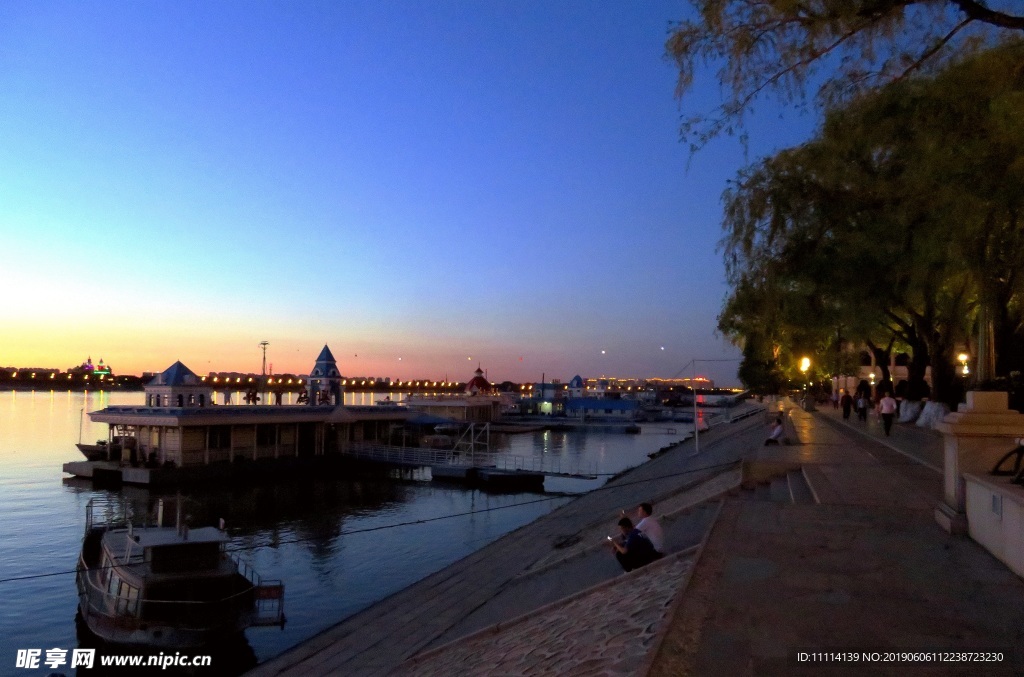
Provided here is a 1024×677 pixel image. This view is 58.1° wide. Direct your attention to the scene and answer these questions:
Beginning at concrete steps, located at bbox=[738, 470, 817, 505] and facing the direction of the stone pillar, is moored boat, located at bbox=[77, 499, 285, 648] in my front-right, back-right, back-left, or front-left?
back-right

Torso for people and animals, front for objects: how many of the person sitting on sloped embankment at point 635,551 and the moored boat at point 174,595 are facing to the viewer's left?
1

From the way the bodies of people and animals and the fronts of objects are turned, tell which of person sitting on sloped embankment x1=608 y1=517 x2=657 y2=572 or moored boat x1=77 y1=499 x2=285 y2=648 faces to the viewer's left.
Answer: the person sitting on sloped embankment

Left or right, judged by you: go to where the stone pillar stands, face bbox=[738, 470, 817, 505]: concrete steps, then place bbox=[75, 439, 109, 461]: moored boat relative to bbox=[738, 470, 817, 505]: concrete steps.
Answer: left

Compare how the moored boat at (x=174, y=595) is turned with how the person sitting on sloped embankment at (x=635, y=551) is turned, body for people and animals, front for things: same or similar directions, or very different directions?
very different directions

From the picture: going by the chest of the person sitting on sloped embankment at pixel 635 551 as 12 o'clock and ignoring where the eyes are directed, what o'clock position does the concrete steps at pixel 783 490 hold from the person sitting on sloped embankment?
The concrete steps is roughly at 4 o'clock from the person sitting on sloped embankment.

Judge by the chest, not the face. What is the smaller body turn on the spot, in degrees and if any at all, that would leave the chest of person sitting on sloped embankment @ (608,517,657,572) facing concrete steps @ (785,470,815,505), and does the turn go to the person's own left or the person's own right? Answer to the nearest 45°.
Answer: approximately 135° to the person's own right

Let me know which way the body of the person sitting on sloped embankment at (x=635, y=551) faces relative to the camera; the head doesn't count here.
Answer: to the viewer's left

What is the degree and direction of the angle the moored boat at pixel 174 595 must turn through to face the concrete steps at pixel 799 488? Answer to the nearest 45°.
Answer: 0° — it already faces it

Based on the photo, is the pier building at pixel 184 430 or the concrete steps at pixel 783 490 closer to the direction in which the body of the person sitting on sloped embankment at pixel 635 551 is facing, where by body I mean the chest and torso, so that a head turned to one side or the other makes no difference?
the pier building
